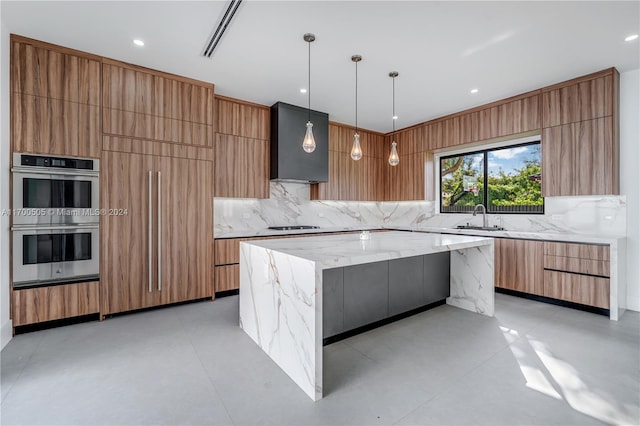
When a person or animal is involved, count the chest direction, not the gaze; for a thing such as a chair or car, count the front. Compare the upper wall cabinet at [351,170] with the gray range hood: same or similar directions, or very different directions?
same or similar directions

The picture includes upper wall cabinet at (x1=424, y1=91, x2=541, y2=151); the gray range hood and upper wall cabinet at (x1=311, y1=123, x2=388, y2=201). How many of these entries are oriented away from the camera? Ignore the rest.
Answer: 0

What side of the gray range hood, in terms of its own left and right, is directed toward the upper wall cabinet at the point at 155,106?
right

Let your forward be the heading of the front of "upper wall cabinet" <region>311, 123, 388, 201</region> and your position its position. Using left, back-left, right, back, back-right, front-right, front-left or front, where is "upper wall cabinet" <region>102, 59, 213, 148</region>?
right

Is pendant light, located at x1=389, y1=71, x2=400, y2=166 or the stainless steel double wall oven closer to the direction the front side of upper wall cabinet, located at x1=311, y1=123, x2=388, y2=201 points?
the pendant light

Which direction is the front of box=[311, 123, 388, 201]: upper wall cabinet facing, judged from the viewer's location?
facing the viewer and to the right of the viewer

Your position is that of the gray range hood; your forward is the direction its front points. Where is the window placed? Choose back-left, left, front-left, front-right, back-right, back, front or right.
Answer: front-left

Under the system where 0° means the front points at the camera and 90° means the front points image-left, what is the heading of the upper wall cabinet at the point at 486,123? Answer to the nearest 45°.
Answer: approximately 45°

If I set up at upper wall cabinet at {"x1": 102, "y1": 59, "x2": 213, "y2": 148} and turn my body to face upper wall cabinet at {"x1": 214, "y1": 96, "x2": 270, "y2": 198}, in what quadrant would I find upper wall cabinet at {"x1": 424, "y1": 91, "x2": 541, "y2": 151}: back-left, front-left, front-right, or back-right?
front-right

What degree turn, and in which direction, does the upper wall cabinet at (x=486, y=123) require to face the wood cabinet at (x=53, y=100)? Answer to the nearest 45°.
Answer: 0° — it already faces it

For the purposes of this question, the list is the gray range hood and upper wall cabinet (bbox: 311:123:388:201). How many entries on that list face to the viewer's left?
0

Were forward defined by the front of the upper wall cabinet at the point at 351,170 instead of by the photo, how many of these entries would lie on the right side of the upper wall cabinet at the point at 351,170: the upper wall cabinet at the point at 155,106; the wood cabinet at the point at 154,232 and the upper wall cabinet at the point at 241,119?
3

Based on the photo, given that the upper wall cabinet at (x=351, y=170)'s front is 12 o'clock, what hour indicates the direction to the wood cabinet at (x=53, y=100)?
The wood cabinet is roughly at 3 o'clock from the upper wall cabinet.
